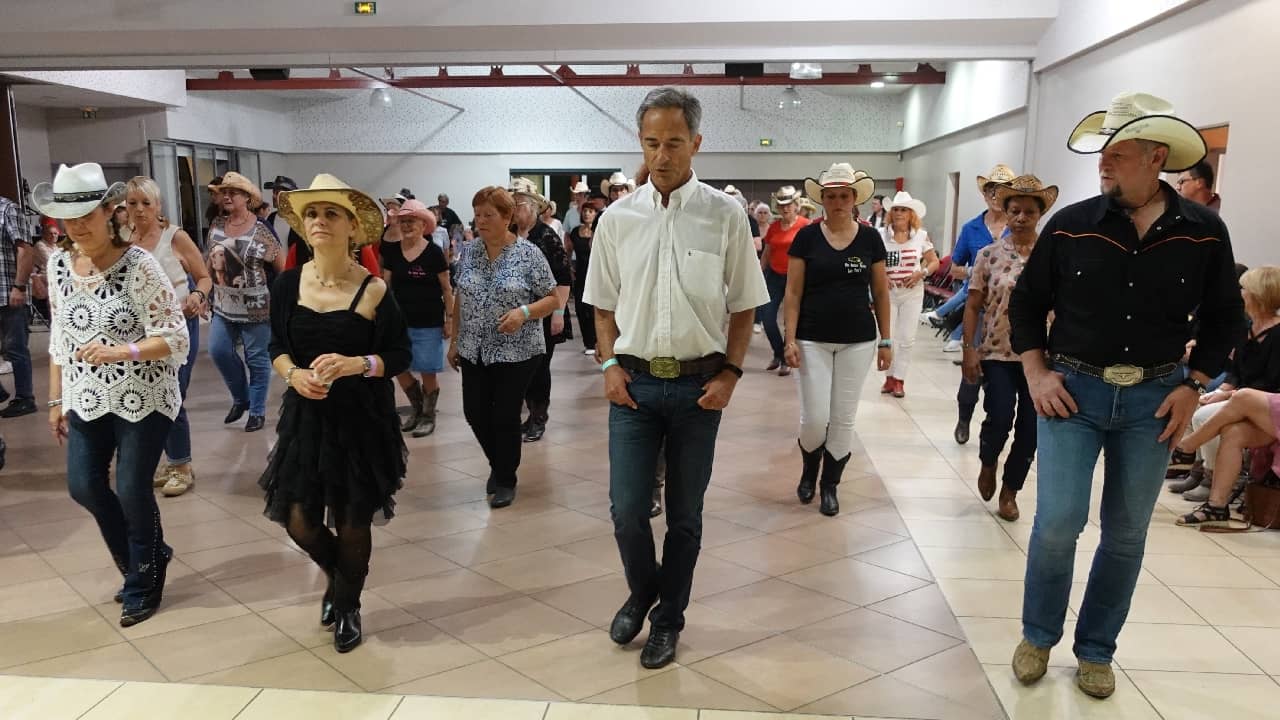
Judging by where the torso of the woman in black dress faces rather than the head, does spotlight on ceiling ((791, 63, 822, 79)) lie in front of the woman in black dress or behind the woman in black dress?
behind

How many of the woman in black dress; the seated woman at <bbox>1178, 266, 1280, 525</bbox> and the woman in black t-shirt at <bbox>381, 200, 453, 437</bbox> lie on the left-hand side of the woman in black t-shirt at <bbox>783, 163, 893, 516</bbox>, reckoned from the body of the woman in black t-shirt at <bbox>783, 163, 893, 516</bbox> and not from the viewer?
1

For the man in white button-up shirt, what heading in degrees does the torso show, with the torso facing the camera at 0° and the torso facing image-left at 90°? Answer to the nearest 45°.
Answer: approximately 0°

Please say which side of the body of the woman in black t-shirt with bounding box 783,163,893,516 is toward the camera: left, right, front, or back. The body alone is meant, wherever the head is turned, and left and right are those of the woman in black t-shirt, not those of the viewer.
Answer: front

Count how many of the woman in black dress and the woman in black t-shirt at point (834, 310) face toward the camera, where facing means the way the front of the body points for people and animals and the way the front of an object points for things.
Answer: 2

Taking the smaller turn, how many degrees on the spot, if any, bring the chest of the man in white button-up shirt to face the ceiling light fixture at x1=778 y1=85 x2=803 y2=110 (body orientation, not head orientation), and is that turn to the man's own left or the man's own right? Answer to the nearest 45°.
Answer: approximately 180°

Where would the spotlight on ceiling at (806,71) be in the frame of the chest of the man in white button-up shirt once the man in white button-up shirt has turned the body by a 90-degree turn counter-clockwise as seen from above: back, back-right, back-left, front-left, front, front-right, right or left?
left

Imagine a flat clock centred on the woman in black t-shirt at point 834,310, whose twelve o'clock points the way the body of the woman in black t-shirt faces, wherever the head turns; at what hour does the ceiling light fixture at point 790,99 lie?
The ceiling light fixture is roughly at 6 o'clock from the woman in black t-shirt.

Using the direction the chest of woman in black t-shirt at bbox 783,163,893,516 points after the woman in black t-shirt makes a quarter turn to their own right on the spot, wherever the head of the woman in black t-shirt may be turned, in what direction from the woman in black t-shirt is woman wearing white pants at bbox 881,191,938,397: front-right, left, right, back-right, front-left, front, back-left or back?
right

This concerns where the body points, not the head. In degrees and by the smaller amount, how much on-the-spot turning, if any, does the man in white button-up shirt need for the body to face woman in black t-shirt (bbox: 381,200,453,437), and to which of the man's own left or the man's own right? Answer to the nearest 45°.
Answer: approximately 135° to the man's own right

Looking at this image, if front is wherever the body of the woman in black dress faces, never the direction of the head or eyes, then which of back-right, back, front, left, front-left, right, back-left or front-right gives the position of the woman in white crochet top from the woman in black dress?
back-right

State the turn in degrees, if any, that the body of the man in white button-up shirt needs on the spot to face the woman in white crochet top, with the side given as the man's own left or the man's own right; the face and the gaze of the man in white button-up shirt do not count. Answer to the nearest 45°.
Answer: approximately 90° to the man's own right

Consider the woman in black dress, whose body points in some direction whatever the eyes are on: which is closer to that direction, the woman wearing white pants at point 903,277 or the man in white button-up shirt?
the man in white button-up shirt
